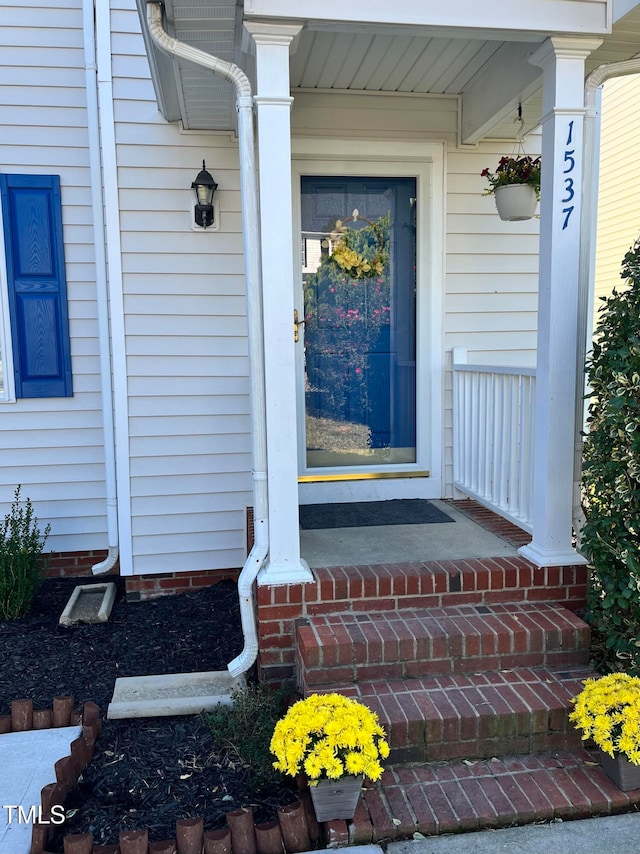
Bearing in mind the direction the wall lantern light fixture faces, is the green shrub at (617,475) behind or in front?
in front

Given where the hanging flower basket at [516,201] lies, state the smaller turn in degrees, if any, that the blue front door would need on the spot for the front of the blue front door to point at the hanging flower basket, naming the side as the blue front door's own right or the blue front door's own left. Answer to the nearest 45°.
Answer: approximately 90° to the blue front door's own left

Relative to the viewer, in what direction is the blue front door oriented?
toward the camera

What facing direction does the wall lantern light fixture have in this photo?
toward the camera

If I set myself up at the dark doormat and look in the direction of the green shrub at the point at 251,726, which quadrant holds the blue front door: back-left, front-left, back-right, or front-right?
back-right

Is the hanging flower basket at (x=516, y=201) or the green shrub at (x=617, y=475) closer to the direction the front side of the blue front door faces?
the green shrub

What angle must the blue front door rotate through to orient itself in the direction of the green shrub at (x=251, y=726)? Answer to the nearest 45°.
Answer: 0° — it already faces it

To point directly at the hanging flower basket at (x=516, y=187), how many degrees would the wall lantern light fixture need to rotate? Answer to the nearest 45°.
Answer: approximately 90° to its left

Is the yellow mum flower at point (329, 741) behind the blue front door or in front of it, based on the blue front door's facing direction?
in front

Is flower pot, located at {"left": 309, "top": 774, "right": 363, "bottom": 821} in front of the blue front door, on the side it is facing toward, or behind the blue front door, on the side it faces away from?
in front

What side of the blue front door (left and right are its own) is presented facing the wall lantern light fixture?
right

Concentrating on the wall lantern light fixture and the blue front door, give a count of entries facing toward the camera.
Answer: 2
